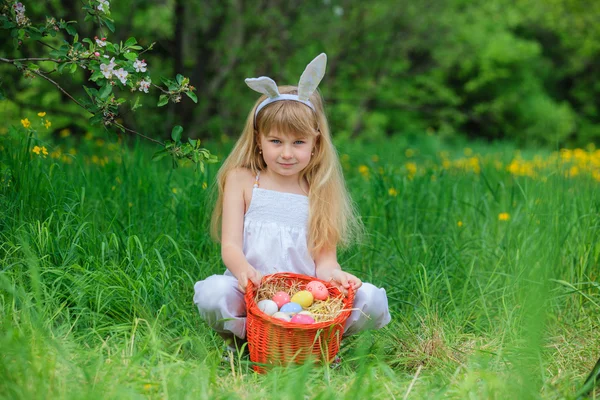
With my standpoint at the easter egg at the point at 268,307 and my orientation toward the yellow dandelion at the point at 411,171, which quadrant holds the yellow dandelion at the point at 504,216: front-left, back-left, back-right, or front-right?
front-right

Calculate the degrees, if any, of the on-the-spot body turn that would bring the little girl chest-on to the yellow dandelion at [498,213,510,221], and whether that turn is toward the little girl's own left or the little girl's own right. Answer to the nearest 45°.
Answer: approximately 135° to the little girl's own left

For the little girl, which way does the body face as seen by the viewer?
toward the camera

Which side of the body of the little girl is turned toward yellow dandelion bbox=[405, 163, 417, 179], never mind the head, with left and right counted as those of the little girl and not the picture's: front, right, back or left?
back

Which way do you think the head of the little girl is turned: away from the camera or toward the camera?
toward the camera
